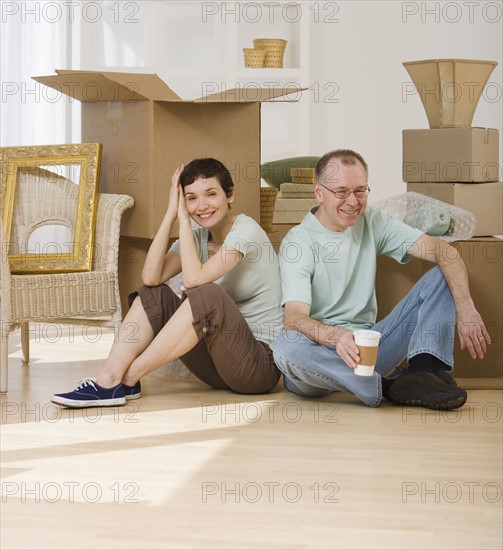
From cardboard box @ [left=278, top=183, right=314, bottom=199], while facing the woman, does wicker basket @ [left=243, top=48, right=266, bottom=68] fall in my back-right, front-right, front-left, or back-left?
back-right

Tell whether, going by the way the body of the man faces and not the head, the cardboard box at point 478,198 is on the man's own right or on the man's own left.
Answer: on the man's own left

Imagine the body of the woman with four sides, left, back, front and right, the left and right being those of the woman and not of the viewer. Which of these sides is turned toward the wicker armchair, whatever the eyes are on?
right

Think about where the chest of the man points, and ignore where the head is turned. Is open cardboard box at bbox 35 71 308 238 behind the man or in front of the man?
behind

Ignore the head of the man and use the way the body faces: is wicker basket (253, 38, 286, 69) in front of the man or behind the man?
behind

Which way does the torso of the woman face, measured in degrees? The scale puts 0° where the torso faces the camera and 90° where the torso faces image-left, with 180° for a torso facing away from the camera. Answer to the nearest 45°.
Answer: approximately 45°

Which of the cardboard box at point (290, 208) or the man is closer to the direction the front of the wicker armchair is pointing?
the man

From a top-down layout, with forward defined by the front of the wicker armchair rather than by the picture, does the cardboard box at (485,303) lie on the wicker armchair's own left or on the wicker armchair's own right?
on the wicker armchair's own left

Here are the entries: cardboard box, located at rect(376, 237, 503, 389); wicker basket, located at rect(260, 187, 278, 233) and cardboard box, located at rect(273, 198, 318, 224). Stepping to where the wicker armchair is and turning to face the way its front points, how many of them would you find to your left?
3
